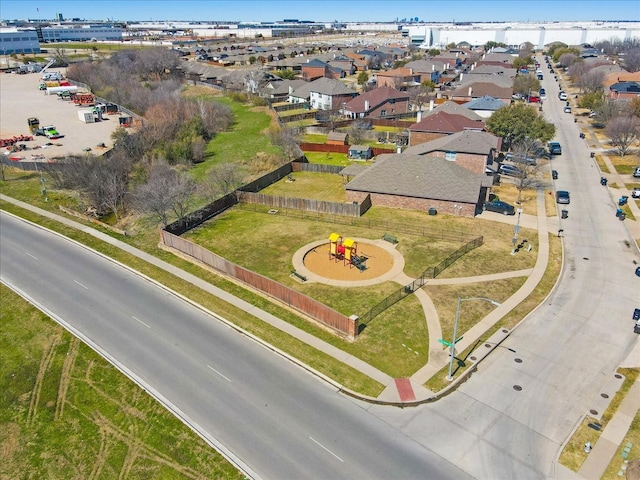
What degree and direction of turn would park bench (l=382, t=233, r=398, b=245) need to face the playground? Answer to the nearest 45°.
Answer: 0° — it already faces it

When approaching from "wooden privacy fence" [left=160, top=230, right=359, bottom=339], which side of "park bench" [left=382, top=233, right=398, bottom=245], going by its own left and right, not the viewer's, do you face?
front

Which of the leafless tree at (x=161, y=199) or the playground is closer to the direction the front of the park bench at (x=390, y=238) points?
the playground

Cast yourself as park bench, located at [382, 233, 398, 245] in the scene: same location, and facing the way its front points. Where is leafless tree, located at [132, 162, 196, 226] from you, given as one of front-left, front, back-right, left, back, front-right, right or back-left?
front-right

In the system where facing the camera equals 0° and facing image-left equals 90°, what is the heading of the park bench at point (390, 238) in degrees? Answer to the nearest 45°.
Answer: approximately 45°
